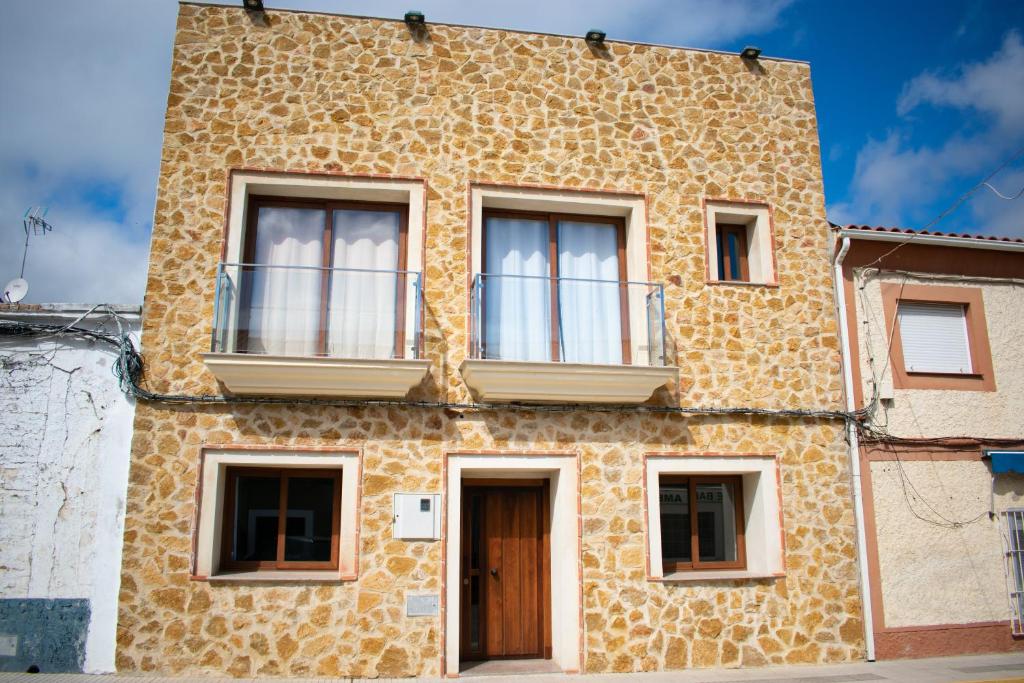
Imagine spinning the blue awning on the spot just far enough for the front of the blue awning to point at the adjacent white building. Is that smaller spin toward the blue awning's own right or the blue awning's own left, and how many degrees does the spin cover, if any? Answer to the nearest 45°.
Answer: approximately 45° to the blue awning's own right

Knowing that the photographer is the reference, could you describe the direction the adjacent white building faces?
facing the viewer

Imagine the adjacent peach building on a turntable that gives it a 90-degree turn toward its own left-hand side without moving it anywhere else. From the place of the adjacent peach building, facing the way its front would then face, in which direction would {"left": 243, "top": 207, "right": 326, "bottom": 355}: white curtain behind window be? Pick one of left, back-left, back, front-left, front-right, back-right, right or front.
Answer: back-right

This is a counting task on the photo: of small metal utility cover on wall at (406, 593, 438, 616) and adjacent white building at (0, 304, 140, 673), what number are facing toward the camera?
2

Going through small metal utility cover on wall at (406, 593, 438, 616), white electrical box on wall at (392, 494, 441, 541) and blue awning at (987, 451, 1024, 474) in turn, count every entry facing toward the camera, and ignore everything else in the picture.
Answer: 3

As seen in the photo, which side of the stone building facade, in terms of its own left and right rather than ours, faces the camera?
front

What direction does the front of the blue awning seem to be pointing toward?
toward the camera

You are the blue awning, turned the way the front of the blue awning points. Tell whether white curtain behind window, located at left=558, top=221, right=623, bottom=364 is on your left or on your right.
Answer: on your right

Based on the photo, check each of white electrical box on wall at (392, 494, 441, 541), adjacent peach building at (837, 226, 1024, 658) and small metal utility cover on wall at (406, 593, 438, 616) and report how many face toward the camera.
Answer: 3

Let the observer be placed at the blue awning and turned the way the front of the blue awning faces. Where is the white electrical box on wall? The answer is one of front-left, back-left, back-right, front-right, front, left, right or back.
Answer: front-right
